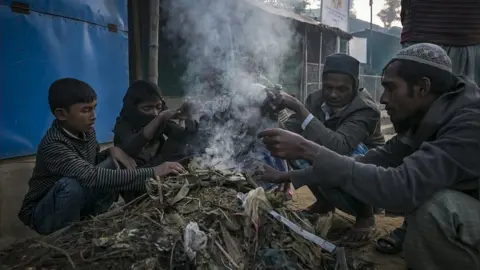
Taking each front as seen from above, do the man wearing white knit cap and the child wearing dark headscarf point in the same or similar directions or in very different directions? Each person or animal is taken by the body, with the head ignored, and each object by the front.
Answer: very different directions

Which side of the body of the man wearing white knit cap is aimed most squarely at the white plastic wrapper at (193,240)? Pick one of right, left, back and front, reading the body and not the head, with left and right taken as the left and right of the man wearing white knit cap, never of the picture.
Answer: front

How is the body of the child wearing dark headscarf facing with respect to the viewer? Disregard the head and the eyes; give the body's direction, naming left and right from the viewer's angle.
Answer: facing the viewer and to the right of the viewer

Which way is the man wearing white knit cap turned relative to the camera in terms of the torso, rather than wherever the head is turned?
to the viewer's left

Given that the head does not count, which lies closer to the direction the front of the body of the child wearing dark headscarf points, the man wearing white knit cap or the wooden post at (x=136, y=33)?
the man wearing white knit cap

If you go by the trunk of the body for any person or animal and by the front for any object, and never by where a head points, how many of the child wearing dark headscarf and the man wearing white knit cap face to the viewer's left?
1

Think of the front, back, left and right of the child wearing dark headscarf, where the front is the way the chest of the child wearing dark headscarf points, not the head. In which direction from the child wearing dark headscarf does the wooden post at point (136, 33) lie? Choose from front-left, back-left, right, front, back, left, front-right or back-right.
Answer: back-left

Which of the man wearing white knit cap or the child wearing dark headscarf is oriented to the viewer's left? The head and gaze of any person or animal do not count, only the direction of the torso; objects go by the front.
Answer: the man wearing white knit cap

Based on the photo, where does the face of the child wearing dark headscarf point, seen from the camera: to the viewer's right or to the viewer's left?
to the viewer's right

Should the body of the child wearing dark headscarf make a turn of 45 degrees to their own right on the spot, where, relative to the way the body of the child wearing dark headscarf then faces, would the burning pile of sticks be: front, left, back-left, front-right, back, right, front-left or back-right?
front

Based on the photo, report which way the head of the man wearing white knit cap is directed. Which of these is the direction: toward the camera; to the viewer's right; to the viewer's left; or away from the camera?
to the viewer's left

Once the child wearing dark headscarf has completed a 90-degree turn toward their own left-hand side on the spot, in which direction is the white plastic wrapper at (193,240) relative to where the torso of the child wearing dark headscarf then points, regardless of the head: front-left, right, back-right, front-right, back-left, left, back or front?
back-right

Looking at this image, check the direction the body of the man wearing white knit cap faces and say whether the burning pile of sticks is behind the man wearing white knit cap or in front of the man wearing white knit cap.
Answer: in front
